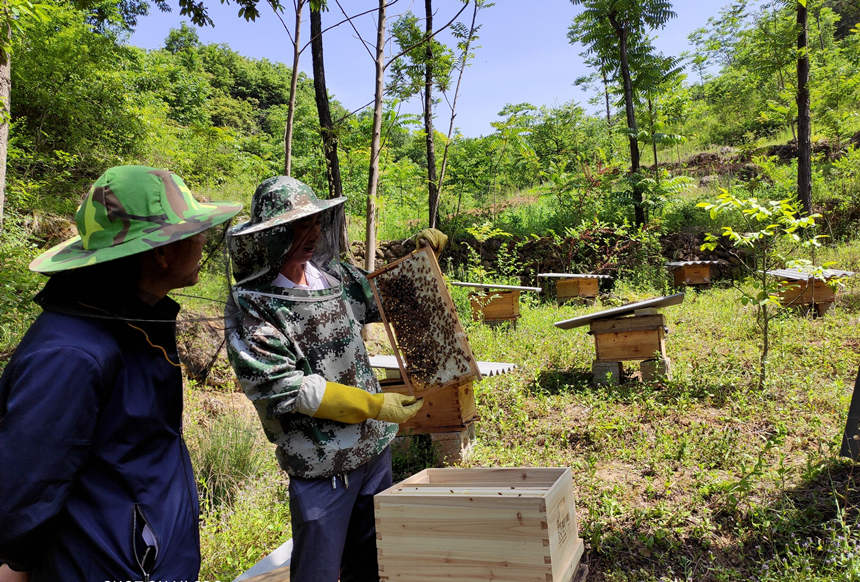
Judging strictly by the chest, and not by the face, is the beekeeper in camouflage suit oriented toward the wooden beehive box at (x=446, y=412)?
no

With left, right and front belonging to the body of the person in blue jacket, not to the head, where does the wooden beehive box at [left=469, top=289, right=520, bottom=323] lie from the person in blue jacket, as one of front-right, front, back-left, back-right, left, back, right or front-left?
front-left

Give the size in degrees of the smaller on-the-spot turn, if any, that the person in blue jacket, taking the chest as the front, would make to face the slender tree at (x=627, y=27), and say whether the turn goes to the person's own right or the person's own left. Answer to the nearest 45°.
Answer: approximately 45° to the person's own left

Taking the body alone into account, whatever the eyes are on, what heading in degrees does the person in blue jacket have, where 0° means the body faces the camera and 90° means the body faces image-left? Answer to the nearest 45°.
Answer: approximately 270°

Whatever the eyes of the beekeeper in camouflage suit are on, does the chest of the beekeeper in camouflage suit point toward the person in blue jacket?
no

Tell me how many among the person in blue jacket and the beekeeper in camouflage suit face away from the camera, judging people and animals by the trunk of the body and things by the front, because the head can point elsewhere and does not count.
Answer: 0

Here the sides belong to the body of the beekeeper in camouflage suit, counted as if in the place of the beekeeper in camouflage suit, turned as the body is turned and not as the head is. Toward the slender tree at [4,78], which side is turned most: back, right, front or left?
back

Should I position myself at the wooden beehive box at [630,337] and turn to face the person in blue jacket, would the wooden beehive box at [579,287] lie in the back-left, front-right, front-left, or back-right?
back-right

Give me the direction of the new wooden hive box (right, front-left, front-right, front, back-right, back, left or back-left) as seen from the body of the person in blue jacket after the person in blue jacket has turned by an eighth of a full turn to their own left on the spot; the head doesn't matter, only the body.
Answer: front-right

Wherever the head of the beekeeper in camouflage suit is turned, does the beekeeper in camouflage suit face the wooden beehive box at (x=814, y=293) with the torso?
no

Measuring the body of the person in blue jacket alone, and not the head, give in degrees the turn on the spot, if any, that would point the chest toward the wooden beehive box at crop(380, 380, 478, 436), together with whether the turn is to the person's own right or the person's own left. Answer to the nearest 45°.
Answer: approximately 45° to the person's own left

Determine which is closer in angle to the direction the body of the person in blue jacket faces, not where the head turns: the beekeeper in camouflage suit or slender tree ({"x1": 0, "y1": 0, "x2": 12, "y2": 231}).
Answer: the beekeeper in camouflage suit

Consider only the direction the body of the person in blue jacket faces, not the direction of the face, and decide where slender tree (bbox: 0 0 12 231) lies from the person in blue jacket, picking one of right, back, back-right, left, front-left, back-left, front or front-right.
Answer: left

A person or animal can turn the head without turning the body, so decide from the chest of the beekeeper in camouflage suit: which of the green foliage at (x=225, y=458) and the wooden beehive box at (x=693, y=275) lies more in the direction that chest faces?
the wooden beehive box

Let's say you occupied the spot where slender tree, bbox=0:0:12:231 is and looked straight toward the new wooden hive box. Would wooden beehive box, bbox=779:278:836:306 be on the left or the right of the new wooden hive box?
left

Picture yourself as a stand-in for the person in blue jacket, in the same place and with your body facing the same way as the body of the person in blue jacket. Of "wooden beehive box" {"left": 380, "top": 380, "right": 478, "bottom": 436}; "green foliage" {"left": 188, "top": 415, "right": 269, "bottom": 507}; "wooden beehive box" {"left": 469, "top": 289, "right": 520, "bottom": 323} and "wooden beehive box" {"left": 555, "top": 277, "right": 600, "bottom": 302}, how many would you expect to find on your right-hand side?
0
